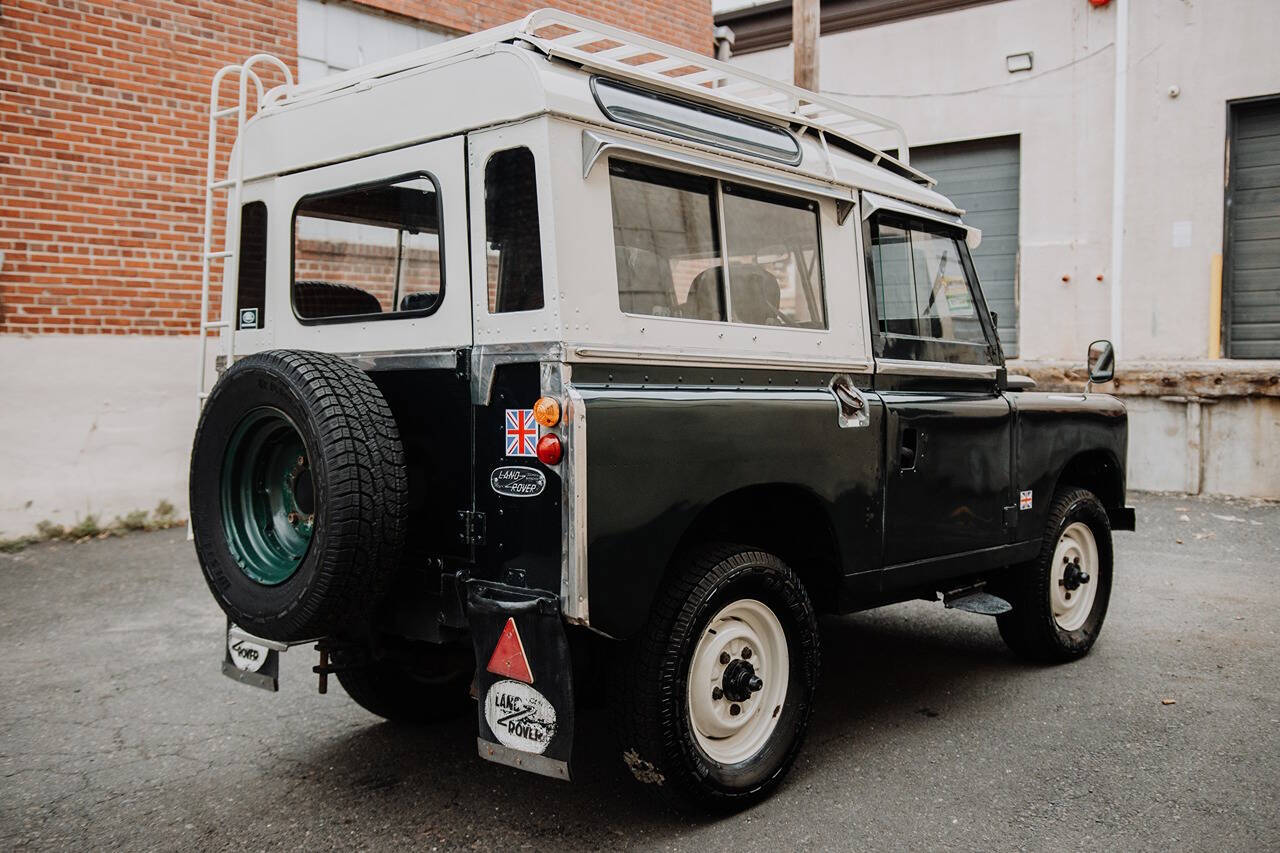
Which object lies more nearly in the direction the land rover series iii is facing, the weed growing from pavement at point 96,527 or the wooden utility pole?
the wooden utility pole

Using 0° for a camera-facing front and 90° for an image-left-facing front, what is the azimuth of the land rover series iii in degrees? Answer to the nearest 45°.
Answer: approximately 225°

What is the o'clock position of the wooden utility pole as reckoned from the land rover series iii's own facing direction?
The wooden utility pole is roughly at 11 o'clock from the land rover series iii.

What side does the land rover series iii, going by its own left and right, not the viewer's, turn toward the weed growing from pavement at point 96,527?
left
